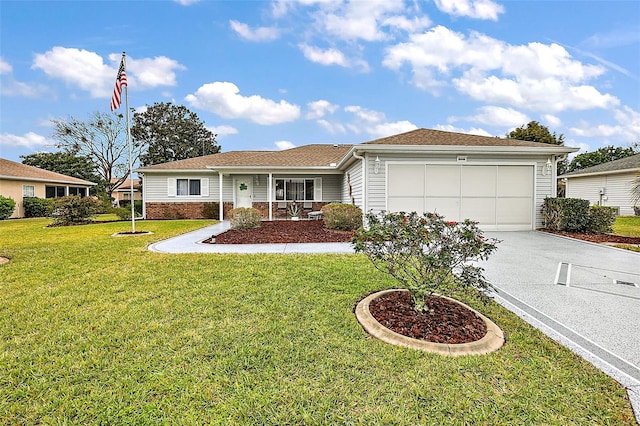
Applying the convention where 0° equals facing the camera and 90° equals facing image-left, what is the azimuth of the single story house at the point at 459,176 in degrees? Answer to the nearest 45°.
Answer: approximately 0°

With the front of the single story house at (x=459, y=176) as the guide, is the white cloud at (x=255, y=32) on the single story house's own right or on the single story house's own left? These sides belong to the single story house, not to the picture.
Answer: on the single story house's own right

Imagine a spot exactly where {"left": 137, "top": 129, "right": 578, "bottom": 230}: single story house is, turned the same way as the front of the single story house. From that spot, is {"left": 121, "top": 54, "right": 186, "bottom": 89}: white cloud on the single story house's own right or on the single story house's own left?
on the single story house's own right

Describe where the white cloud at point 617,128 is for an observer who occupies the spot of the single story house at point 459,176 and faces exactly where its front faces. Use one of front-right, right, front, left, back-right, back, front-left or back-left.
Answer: back-left

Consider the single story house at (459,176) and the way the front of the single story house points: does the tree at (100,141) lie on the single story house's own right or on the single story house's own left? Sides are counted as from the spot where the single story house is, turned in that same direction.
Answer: on the single story house's own right

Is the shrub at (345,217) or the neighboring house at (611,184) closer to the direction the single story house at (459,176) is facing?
the shrub

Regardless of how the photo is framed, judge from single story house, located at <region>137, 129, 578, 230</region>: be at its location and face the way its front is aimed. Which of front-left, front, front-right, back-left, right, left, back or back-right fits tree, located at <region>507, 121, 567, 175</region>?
back-left

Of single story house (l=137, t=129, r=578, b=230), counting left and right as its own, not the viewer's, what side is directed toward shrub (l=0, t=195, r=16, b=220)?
right

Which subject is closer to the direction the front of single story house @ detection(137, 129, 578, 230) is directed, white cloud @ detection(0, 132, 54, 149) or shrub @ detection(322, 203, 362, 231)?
the shrub

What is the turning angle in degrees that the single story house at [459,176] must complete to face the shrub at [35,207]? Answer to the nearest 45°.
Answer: approximately 90° to its right

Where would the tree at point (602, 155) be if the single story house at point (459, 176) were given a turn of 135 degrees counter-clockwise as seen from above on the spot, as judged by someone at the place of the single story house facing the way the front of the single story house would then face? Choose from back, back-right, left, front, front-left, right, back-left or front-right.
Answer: front

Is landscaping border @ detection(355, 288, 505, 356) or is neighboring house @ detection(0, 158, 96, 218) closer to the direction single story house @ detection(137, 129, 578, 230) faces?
the landscaping border
